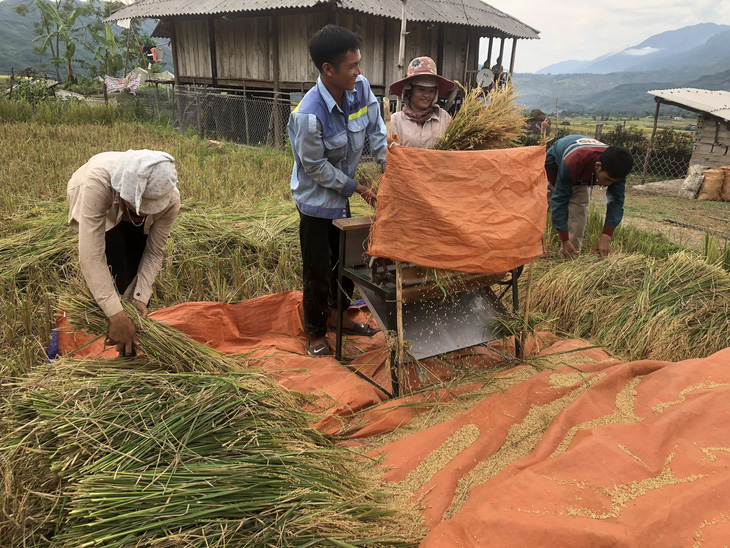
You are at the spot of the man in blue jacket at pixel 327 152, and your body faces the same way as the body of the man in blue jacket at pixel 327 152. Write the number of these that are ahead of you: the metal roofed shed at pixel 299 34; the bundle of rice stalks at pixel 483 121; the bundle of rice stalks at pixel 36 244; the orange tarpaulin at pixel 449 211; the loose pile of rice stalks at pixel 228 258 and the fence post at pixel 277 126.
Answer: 2

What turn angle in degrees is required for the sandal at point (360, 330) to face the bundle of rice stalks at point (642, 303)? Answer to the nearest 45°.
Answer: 0° — it already faces it

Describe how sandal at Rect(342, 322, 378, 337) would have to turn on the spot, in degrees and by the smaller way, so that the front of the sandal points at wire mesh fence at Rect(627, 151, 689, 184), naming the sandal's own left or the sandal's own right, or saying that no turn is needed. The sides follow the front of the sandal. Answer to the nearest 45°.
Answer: approximately 45° to the sandal's own left

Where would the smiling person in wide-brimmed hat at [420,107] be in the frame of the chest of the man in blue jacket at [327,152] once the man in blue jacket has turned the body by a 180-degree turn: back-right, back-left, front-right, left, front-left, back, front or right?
right

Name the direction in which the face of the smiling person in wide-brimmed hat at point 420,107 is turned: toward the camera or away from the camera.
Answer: toward the camera

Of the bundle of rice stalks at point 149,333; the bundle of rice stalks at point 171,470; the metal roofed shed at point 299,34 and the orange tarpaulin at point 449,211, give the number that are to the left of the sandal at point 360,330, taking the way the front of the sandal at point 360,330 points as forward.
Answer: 1

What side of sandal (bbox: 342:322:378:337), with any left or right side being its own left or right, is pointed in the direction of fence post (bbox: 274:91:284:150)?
left

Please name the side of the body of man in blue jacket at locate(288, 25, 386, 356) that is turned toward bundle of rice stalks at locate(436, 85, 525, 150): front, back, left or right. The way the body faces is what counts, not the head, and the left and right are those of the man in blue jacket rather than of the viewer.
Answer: front

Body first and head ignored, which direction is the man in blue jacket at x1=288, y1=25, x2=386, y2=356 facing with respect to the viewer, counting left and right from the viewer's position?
facing the viewer and to the right of the viewer

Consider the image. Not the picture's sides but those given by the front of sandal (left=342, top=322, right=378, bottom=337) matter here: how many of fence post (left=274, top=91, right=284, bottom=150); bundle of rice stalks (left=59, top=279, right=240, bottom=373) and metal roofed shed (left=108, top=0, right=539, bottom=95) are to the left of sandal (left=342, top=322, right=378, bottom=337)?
2

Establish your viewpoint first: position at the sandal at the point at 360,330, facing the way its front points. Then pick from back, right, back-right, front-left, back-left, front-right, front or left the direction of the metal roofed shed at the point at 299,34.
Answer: left

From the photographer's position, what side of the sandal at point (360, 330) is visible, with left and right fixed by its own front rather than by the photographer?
right

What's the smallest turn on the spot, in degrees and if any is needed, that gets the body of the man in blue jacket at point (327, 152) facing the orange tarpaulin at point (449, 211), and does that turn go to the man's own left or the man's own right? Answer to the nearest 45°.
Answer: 0° — they already face it
